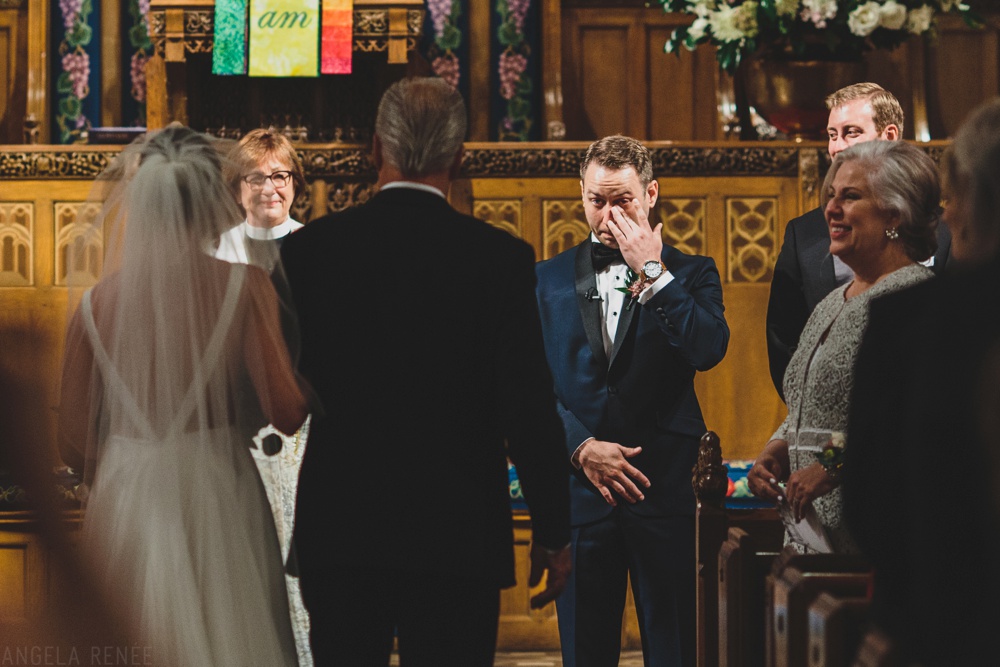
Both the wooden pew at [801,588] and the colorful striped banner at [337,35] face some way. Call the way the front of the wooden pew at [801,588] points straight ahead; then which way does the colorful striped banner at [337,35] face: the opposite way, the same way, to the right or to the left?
the opposite way

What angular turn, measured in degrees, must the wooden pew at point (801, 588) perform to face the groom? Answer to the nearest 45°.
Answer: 0° — it already faces them

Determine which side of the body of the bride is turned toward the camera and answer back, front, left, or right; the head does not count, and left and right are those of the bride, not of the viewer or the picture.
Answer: back

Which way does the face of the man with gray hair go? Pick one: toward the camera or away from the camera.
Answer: away from the camera

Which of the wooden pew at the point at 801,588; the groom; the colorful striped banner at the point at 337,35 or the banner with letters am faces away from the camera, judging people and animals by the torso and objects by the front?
the wooden pew

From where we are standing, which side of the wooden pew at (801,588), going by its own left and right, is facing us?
back

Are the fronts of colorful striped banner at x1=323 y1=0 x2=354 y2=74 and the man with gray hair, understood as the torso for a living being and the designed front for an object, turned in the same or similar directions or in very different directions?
very different directions

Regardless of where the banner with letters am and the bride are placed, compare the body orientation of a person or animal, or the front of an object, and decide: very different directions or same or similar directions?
very different directions

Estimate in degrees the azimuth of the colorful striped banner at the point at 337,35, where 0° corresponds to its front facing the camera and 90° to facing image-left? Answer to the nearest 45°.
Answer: approximately 0°

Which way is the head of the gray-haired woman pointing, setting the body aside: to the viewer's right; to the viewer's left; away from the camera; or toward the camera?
to the viewer's left

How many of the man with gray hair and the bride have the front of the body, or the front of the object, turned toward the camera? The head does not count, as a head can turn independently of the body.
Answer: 0

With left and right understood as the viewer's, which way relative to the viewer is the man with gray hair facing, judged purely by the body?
facing away from the viewer

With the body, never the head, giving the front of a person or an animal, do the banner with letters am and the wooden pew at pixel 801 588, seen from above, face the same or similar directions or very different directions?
very different directions

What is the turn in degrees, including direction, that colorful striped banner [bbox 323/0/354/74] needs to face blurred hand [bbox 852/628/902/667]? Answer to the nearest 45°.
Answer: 0° — it already faces it

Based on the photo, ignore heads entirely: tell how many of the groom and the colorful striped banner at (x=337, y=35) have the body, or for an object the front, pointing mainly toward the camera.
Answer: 2
